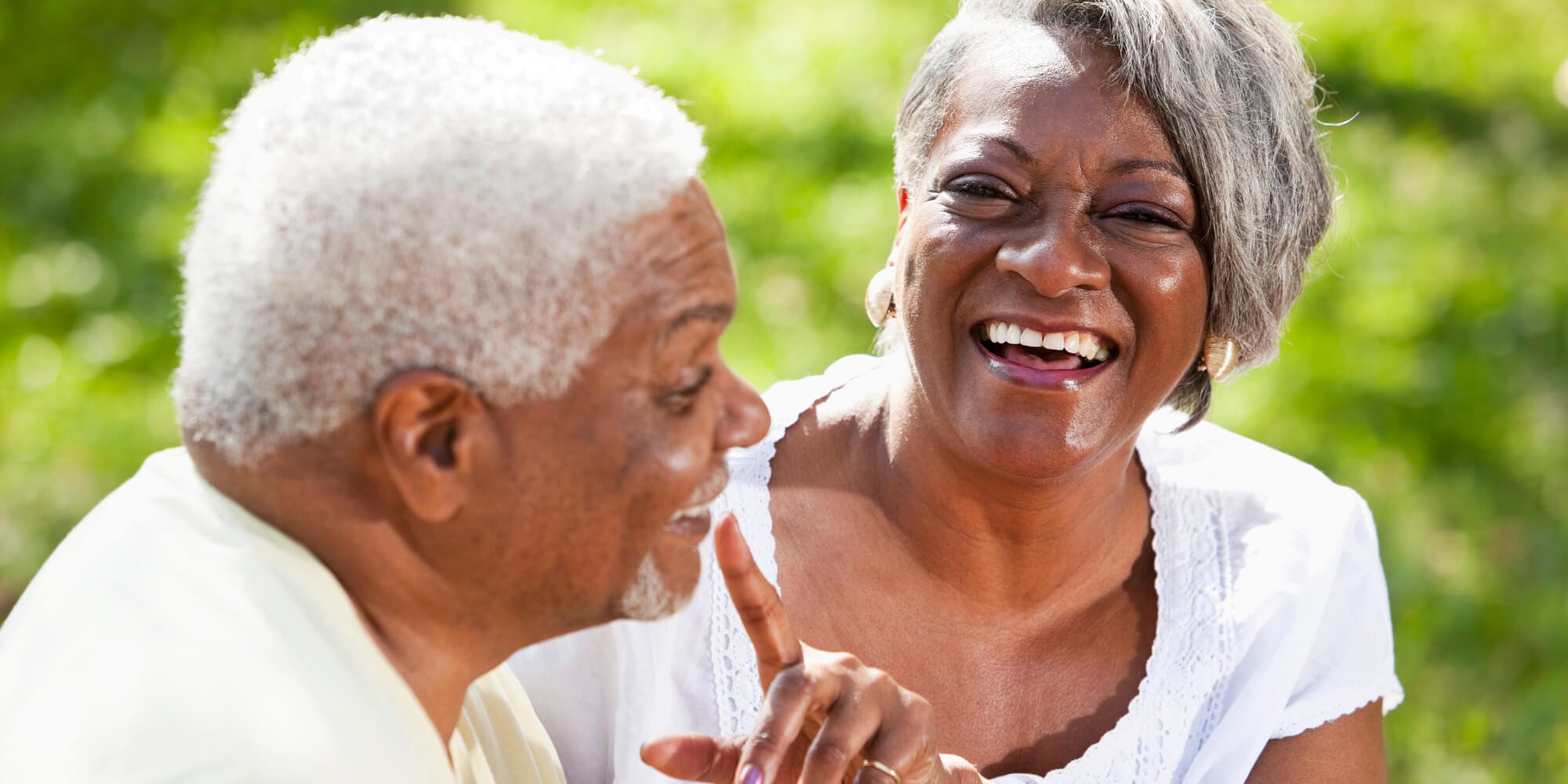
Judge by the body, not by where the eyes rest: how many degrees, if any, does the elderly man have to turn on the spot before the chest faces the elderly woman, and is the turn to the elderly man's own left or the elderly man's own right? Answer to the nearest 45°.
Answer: approximately 45° to the elderly man's own left

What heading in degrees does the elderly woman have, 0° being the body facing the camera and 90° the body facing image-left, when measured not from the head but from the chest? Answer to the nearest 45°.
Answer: approximately 0°

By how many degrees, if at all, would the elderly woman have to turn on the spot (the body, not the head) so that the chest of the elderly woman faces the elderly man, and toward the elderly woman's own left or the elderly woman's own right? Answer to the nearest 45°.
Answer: approximately 45° to the elderly woman's own right

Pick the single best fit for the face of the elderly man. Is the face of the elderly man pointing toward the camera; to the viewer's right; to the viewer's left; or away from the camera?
to the viewer's right

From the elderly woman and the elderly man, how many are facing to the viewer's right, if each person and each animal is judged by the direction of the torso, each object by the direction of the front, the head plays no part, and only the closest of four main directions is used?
1

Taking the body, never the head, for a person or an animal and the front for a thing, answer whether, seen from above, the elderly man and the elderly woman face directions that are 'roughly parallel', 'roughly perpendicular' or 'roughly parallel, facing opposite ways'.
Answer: roughly perpendicular

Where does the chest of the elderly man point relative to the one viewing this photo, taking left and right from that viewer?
facing to the right of the viewer
